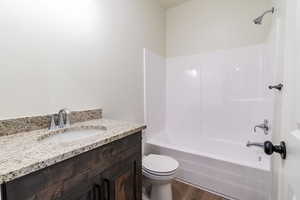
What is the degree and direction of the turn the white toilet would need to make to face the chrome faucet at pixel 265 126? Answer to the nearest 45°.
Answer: approximately 45° to its left

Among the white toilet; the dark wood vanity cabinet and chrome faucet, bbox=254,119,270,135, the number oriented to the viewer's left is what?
1

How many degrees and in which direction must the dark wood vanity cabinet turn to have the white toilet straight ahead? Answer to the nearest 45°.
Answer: approximately 90° to its left

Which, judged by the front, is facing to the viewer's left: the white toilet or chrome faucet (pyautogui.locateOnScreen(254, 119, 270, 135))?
the chrome faucet

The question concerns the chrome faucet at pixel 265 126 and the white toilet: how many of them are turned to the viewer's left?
1

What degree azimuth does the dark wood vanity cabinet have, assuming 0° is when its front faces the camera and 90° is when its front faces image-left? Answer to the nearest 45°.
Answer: approximately 315°

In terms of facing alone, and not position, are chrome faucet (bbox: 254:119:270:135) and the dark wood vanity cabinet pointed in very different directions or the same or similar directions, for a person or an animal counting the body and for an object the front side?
very different directions

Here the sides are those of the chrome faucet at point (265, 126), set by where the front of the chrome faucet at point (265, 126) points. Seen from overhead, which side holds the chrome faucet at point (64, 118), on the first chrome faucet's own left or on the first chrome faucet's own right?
on the first chrome faucet's own left

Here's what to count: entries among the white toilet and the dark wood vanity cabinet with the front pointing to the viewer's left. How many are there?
0

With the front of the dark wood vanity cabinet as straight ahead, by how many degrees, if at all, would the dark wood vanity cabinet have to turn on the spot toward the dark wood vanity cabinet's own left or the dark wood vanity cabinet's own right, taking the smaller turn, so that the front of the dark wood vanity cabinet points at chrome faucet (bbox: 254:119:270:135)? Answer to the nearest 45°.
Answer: approximately 45° to the dark wood vanity cabinet's own left

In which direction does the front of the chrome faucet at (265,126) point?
to the viewer's left
